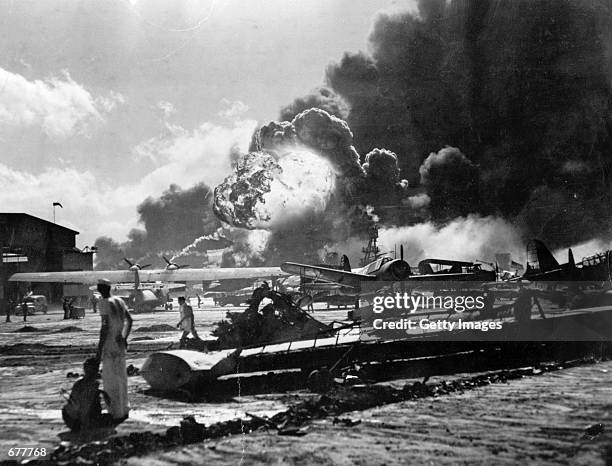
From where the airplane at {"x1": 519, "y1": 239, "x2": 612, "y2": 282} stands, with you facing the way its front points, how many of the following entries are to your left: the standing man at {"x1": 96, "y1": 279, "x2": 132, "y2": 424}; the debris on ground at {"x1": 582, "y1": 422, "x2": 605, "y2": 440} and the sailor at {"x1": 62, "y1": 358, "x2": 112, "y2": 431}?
0

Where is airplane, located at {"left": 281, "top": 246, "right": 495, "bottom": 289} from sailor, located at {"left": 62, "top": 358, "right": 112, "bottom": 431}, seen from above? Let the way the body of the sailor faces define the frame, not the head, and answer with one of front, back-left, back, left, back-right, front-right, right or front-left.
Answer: front

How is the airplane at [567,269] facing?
to the viewer's right

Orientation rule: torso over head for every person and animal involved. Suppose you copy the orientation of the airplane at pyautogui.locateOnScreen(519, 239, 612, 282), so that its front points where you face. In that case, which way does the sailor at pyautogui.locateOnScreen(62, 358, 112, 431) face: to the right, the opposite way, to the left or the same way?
to the left

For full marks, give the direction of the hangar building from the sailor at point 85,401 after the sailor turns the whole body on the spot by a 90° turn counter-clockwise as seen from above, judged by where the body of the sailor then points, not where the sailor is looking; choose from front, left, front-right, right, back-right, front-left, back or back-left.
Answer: front-right

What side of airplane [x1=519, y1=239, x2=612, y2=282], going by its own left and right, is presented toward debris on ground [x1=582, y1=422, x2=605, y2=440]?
right

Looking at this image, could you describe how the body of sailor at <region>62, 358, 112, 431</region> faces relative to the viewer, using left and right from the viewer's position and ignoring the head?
facing away from the viewer and to the right of the viewer

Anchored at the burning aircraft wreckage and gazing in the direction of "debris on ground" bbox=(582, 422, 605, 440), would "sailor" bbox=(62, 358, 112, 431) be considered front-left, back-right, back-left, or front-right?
front-right

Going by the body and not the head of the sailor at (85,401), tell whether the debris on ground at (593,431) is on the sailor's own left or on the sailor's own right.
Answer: on the sailor's own right

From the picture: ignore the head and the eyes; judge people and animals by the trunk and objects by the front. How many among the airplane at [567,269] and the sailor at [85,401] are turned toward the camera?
0

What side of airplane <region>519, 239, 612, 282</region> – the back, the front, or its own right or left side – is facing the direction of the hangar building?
back
